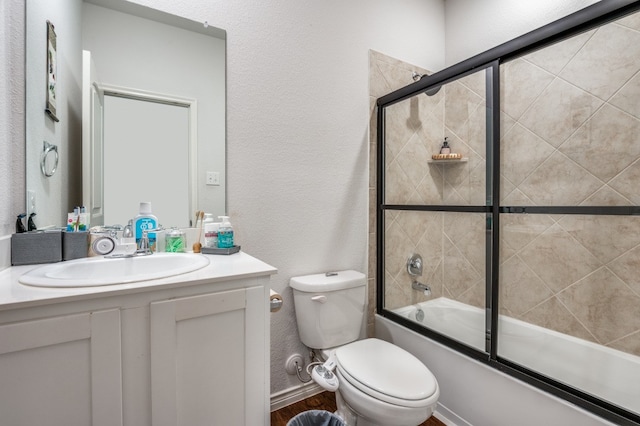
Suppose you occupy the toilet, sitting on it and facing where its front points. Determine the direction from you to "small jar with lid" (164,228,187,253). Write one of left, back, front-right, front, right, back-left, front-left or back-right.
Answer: back-right

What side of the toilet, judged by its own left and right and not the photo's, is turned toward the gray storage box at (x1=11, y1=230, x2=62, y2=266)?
right

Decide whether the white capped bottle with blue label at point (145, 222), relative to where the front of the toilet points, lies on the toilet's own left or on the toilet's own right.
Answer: on the toilet's own right

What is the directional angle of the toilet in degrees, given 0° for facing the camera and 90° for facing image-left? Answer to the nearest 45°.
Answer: approximately 315°

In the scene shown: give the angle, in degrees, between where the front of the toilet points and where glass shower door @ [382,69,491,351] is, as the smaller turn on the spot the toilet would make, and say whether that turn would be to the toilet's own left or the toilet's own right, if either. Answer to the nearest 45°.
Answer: approximately 90° to the toilet's own left

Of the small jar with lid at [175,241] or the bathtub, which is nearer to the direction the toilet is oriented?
the bathtub

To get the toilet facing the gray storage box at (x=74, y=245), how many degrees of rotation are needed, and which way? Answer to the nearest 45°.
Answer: approximately 90° to its right

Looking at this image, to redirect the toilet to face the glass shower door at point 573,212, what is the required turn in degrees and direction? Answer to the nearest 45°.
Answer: approximately 45° to its left
